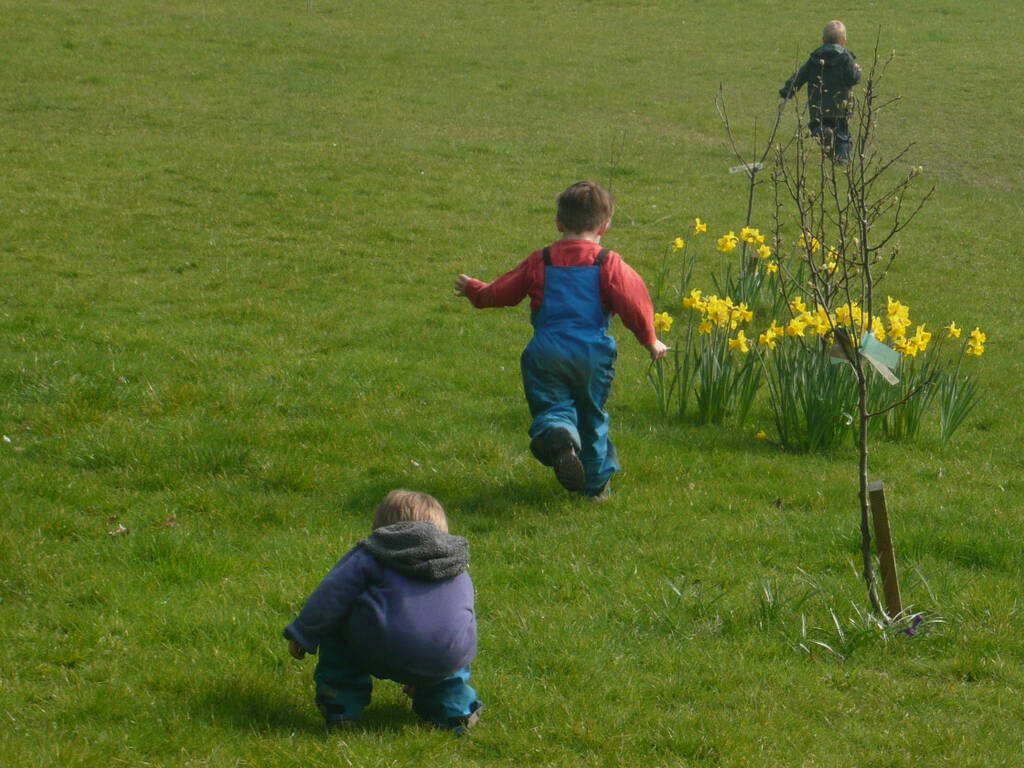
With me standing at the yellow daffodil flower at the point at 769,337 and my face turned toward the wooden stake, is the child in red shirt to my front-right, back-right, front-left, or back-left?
front-right

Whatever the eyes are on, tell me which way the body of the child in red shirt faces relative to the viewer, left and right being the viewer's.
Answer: facing away from the viewer

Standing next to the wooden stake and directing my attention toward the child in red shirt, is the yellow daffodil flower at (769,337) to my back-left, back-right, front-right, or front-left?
front-right

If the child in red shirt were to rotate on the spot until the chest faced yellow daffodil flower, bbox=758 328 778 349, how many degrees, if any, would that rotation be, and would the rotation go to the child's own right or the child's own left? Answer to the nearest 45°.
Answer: approximately 45° to the child's own right

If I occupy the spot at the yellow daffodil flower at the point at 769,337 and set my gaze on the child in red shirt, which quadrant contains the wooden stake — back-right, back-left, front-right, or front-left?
front-left

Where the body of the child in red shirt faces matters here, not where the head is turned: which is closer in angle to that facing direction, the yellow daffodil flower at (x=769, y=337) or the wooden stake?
the yellow daffodil flower

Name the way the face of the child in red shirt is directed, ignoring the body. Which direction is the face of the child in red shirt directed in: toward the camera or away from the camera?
away from the camera

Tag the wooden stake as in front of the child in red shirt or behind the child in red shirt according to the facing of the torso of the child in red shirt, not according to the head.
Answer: behind
